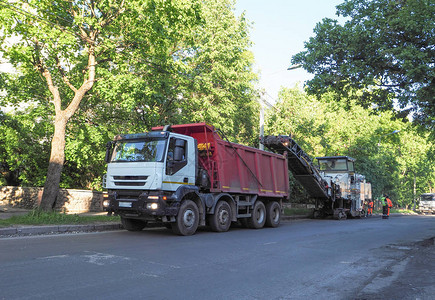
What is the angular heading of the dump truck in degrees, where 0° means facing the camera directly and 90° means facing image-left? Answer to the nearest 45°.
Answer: approximately 45°

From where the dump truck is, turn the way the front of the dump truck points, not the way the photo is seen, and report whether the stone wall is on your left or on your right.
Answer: on your right

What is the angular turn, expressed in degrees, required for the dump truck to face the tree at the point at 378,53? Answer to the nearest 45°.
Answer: approximately 135° to its left
